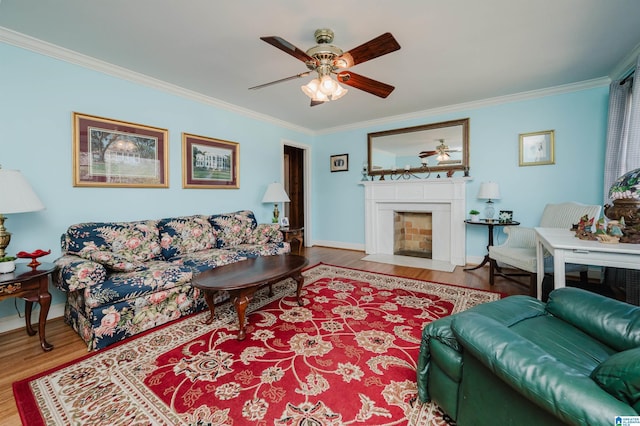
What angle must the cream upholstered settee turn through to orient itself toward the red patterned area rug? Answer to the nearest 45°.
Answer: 0° — it already faces it

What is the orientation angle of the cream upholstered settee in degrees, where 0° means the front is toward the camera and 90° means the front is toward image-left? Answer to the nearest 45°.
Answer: approximately 45°

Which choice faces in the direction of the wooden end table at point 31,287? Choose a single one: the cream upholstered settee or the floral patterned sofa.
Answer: the cream upholstered settee

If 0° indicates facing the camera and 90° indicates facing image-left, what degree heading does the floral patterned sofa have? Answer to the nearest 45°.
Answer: approximately 315°

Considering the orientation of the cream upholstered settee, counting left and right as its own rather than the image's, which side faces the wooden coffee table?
front

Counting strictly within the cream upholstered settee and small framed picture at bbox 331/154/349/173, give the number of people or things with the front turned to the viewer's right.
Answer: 0

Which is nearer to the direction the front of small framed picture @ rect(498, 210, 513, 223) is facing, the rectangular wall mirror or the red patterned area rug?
the red patterned area rug

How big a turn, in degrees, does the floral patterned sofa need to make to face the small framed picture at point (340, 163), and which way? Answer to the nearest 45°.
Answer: approximately 90° to its left

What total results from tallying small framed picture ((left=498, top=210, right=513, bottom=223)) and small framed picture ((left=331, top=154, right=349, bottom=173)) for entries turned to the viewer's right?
0

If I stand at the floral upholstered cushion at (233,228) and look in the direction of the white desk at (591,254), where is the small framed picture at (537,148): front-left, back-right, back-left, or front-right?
front-left

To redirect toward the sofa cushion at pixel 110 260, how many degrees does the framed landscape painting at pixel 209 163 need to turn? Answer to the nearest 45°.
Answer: approximately 90° to its right

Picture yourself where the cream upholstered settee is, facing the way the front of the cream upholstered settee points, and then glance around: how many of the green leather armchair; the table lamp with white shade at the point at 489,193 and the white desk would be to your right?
1

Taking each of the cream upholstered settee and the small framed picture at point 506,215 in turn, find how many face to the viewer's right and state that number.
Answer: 0

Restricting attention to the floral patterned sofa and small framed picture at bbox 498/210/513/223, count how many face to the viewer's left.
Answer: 0

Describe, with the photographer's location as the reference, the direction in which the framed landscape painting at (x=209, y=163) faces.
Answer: facing the viewer and to the right of the viewer

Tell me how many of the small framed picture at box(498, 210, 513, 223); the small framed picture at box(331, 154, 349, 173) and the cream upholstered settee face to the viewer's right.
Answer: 0
